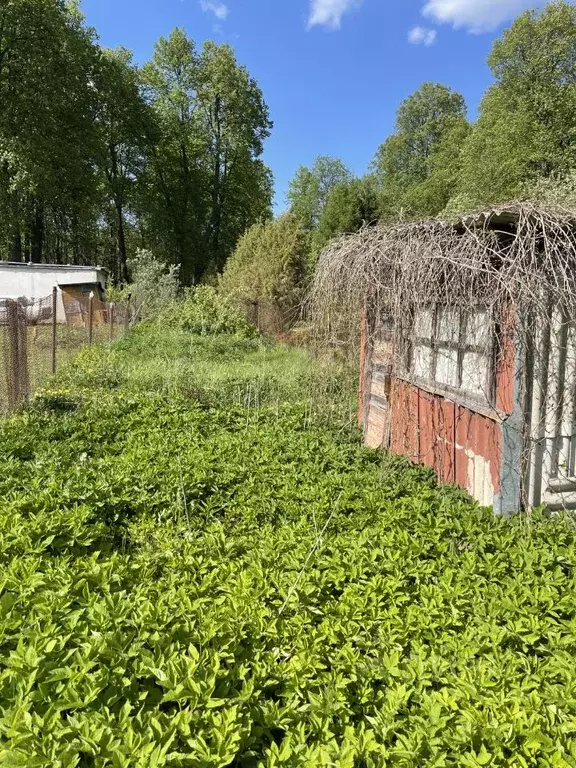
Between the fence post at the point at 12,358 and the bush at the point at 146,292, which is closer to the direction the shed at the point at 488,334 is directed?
the fence post

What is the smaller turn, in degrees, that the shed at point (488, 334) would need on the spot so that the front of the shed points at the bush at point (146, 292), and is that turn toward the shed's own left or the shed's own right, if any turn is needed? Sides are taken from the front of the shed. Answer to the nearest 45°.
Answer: approximately 90° to the shed's own right

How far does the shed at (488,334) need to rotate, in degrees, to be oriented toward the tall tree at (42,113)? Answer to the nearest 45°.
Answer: approximately 90° to its right

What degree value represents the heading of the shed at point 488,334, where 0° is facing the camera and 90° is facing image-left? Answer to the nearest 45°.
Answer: approximately 45°

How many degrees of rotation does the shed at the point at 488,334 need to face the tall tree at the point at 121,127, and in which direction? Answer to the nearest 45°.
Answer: approximately 90° to its right

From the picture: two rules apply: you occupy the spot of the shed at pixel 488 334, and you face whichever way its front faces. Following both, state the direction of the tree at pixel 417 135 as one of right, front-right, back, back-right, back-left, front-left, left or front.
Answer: back-right

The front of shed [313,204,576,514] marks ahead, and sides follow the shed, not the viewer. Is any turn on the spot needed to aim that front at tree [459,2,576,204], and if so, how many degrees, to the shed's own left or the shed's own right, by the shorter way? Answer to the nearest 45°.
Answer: approximately 135° to the shed's own right
